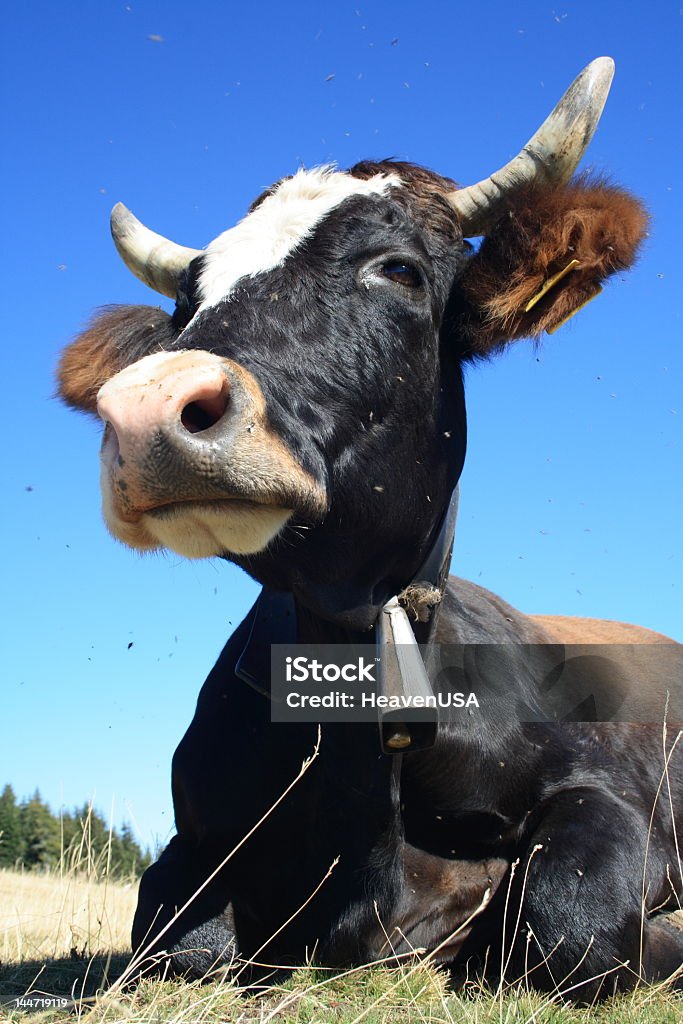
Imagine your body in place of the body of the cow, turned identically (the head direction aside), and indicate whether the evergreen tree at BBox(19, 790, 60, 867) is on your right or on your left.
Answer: on your right

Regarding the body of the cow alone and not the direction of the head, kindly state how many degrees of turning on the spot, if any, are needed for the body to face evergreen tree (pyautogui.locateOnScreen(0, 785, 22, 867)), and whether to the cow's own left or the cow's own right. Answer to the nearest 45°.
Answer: approximately 135° to the cow's own right

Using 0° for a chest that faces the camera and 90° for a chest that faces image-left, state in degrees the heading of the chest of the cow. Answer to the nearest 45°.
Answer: approximately 45°
